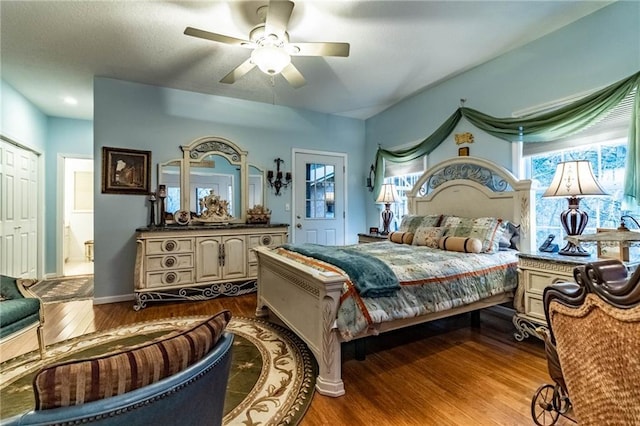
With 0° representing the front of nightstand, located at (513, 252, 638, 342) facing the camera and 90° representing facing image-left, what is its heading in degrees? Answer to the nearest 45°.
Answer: approximately 45°

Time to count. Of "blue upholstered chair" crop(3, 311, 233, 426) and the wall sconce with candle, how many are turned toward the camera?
1

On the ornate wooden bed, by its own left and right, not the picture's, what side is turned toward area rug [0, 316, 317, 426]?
front

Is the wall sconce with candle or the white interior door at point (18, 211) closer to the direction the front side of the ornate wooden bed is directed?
the white interior door

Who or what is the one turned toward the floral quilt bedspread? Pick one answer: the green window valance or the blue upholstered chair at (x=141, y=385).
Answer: the green window valance

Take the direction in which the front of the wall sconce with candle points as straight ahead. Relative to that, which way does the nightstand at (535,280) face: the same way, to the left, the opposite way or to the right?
to the right

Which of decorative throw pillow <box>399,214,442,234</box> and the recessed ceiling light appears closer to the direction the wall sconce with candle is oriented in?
the decorative throw pillow

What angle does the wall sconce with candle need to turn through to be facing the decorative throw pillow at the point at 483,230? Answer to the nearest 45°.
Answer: approximately 45° to its left

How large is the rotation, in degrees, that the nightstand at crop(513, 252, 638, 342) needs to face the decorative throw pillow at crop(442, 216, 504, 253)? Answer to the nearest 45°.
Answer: approximately 90° to its right

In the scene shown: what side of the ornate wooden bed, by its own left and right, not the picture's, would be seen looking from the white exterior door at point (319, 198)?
right

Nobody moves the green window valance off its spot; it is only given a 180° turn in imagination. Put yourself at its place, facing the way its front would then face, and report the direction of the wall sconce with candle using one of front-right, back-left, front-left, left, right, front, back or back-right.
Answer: back-left

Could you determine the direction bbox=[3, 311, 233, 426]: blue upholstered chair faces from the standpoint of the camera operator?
facing away from the viewer and to the left of the viewer

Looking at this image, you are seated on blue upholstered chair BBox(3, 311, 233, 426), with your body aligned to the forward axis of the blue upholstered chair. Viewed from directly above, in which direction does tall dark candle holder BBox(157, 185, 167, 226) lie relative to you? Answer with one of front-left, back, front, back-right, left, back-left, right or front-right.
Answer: front-right

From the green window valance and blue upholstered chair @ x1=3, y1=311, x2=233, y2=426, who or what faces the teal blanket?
the green window valance

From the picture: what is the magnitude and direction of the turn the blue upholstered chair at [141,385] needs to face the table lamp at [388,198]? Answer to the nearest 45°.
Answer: approximately 90° to its right

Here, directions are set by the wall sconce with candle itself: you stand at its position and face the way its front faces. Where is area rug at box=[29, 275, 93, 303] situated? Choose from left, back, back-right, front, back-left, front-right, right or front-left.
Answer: right
